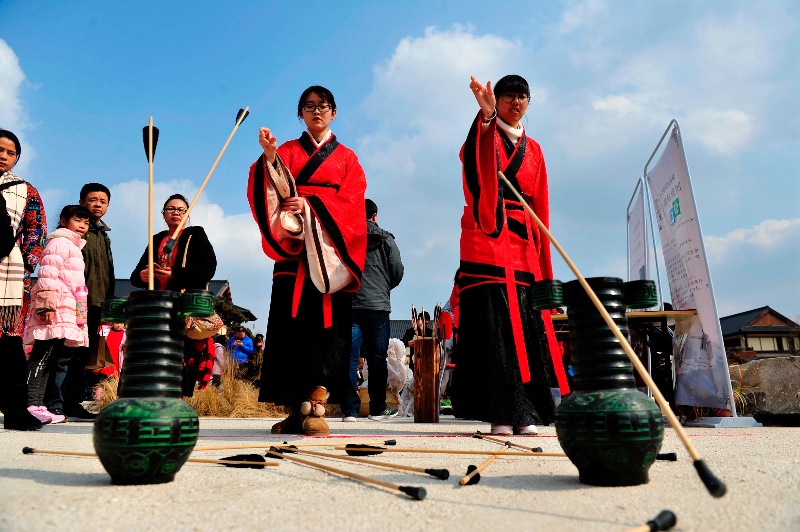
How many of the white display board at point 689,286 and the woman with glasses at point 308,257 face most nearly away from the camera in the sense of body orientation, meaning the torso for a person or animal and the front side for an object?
0

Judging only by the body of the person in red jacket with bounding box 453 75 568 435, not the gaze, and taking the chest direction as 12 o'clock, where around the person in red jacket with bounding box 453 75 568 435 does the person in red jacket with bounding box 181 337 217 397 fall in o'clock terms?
the person in red jacket with bounding box 181 337 217 397 is roughly at 4 o'clock from the person in red jacket with bounding box 453 75 568 435.

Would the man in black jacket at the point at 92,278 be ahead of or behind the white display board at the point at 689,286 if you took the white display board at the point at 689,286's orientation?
ahead

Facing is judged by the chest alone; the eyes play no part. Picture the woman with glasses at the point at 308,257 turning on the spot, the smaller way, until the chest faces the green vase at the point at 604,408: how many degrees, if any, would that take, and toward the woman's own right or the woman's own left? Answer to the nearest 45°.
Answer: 0° — they already face it

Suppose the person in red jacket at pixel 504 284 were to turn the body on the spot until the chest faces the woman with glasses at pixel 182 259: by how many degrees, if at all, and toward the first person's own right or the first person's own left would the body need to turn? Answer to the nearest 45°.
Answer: approximately 90° to the first person's own right

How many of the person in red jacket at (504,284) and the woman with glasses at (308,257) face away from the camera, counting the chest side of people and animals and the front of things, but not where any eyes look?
0

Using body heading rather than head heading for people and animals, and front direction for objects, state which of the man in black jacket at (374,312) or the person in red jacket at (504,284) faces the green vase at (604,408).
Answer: the person in red jacket

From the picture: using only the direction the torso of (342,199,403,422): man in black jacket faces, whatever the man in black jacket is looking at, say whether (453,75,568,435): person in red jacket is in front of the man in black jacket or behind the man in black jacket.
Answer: behind

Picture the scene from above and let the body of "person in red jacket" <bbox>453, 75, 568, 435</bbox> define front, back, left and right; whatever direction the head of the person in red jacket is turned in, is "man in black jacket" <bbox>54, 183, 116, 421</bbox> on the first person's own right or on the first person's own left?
on the first person's own right

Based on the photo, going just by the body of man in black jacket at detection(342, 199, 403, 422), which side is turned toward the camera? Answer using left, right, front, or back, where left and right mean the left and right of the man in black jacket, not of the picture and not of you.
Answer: back

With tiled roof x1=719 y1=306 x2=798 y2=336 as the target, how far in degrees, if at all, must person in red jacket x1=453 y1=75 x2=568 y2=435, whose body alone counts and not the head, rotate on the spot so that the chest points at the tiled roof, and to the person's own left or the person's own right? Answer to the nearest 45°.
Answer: approximately 180°

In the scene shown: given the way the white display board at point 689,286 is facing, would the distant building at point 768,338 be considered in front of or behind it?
behind

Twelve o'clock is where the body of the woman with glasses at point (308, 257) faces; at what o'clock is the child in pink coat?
The child in pink coat is roughly at 4 o'clock from the woman with glasses.

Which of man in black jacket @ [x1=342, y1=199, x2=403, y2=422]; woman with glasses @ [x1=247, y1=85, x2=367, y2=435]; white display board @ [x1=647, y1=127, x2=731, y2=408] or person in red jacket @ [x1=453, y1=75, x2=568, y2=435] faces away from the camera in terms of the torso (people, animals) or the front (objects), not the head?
the man in black jacket

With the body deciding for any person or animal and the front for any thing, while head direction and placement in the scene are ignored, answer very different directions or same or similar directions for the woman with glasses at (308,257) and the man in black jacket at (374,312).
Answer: very different directions

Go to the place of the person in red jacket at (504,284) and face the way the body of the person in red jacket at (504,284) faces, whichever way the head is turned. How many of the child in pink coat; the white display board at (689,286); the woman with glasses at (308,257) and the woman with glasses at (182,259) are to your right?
3
